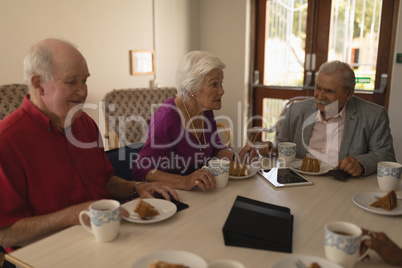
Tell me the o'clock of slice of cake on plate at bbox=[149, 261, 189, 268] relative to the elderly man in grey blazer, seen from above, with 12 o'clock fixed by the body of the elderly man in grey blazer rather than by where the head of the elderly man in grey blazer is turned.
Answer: The slice of cake on plate is roughly at 11 o'clock from the elderly man in grey blazer.

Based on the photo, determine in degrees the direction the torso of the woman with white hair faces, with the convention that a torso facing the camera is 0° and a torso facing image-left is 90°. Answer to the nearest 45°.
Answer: approximately 315°

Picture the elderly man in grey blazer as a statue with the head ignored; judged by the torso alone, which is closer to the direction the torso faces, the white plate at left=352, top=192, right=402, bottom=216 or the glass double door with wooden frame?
the white plate

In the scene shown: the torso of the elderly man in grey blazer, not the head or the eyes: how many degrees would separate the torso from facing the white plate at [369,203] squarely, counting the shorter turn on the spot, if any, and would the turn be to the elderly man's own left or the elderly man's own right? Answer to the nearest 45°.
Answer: approximately 45° to the elderly man's own left

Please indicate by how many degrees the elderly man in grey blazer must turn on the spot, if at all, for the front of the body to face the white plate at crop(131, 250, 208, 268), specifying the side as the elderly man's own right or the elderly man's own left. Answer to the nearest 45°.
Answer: approximately 45° to the elderly man's own left
